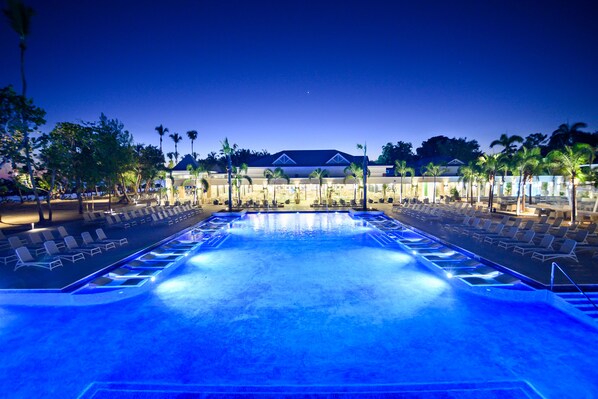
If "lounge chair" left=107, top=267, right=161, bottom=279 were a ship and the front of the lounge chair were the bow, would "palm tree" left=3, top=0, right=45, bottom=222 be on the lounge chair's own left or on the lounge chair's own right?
on the lounge chair's own left

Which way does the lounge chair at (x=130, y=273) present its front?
to the viewer's right

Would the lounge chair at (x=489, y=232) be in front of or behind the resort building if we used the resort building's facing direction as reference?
in front

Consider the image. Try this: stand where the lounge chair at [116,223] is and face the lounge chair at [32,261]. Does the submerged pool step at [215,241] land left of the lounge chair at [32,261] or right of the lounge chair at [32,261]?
left

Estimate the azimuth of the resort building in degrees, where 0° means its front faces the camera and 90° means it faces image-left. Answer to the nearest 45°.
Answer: approximately 0°

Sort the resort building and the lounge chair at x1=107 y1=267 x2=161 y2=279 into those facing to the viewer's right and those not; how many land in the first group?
1

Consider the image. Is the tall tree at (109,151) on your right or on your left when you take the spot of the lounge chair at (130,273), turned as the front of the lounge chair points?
on your left

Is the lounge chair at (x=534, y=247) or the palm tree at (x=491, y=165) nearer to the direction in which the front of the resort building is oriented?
the lounge chair

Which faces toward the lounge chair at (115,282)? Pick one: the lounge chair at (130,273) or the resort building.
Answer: the resort building

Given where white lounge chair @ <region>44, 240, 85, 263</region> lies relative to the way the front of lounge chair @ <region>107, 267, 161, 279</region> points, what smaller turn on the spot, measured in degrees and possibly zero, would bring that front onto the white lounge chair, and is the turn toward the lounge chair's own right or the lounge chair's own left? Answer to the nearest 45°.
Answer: approximately 135° to the lounge chair's own left

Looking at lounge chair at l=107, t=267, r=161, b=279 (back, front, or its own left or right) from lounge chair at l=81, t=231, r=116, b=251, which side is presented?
left

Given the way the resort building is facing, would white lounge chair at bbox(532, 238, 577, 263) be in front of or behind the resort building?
in front

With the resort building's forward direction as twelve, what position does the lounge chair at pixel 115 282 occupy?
The lounge chair is roughly at 12 o'clock from the resort building.

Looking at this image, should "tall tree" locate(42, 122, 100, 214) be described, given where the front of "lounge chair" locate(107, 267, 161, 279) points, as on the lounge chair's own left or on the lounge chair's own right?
on the lounge chair's own left

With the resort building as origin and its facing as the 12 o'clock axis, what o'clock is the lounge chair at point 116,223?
The lounge chair is roughly at 1 o'clock from the resort building.
